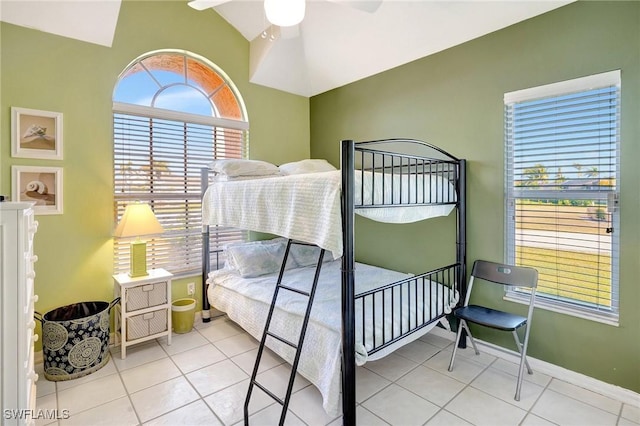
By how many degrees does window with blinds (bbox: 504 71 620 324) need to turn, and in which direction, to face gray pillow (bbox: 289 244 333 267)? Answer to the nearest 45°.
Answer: approximately 45° to its right

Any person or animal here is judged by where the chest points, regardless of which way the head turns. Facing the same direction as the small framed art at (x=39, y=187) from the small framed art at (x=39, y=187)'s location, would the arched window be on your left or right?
on your left

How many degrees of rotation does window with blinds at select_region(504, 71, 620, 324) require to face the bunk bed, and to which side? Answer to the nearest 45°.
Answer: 0° — it already faces it

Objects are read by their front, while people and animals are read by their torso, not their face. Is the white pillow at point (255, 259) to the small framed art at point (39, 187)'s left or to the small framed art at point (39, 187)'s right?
on its left

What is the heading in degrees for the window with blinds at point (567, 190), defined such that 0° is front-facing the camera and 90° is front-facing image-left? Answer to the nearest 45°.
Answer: approximately 45°
